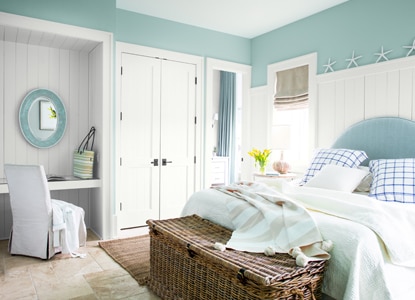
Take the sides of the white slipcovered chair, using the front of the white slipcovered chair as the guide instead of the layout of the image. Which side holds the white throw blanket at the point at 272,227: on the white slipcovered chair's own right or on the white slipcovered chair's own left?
on the white slipcovered chair's own right

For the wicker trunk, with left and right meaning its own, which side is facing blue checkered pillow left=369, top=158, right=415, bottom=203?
back

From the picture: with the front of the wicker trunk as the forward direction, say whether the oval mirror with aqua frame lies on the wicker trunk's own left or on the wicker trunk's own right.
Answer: on the wicker trunk's own right

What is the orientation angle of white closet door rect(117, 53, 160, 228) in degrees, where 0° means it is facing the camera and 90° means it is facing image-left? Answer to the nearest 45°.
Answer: approximately 315°

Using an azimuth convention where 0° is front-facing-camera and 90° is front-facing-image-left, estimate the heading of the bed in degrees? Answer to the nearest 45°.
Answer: approximately 45°

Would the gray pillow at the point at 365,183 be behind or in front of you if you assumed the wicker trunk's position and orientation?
behind
